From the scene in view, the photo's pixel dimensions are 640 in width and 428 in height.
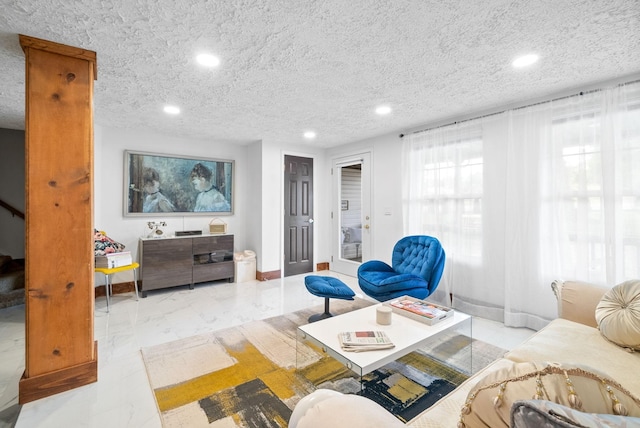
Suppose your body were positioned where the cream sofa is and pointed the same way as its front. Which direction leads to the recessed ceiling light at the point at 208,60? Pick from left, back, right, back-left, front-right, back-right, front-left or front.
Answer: front-left

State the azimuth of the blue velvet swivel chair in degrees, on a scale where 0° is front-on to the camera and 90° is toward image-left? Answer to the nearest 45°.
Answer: approximately 45°

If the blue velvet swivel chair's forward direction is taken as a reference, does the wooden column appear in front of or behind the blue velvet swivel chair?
in front

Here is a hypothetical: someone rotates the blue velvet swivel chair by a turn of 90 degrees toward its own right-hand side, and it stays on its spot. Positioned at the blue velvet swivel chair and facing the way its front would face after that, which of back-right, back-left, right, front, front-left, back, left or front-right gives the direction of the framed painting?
front-left

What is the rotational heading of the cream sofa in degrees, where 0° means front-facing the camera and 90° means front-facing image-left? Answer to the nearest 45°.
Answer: approximately 135°

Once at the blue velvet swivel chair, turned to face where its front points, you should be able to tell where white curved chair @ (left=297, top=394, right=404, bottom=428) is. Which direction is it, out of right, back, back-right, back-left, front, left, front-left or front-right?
front-left

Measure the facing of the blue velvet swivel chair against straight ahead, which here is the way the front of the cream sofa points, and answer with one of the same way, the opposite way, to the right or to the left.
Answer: to the left

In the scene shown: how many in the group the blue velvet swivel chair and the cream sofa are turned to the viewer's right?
0

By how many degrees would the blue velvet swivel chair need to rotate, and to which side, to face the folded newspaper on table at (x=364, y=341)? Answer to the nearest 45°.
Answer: approximately 45° to its left

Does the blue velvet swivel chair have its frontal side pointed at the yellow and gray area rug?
yes

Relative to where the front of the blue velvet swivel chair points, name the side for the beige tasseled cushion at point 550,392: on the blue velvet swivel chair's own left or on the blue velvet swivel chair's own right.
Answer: on the blue velvet swivel chair's own left
